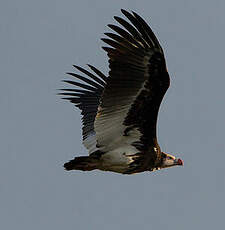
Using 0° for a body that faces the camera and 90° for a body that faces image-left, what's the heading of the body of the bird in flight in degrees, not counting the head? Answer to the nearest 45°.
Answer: approximately 270°
